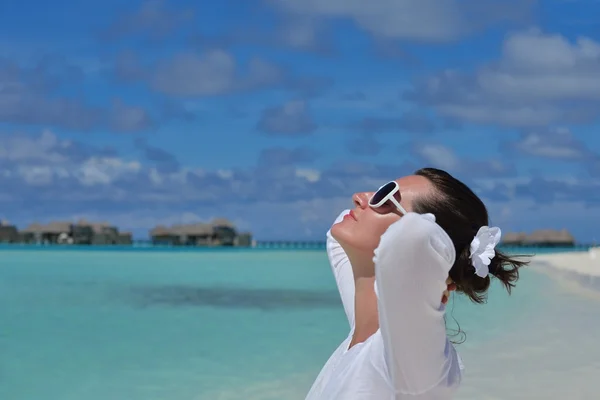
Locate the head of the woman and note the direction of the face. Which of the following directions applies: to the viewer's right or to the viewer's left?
to the viewer's left

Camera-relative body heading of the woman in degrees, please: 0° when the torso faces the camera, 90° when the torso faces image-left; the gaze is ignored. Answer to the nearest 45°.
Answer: approximately 90°
